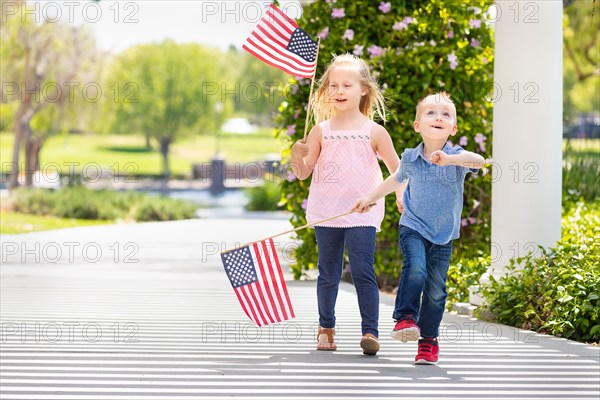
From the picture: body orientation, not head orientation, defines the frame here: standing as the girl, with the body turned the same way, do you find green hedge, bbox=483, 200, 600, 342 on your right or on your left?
on your left

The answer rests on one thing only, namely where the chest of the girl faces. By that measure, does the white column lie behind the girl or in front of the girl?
behind

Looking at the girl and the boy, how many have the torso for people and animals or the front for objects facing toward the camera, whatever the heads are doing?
2

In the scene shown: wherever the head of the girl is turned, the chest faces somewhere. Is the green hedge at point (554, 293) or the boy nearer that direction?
the boy

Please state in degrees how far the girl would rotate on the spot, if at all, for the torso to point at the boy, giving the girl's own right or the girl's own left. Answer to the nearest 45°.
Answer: approximately 45° to the girl's own left

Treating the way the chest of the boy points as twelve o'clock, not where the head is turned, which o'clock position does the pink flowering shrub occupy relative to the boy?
The pink flowering shrub is roughly at 6 o'clock from the boy.

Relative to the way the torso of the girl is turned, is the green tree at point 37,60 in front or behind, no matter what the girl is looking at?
behind

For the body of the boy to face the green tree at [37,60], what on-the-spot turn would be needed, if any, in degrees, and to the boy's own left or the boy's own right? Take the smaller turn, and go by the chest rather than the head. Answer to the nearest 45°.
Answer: approximately 135° to the boy's own right

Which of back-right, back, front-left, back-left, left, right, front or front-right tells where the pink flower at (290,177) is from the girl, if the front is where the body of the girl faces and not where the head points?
back

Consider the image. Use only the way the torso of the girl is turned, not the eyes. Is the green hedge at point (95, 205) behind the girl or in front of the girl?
behind

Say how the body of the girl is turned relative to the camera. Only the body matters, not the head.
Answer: toward the camera

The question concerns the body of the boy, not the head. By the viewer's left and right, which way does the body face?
facing the viewer

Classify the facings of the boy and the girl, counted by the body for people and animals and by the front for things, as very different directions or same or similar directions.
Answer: same or similar directions
